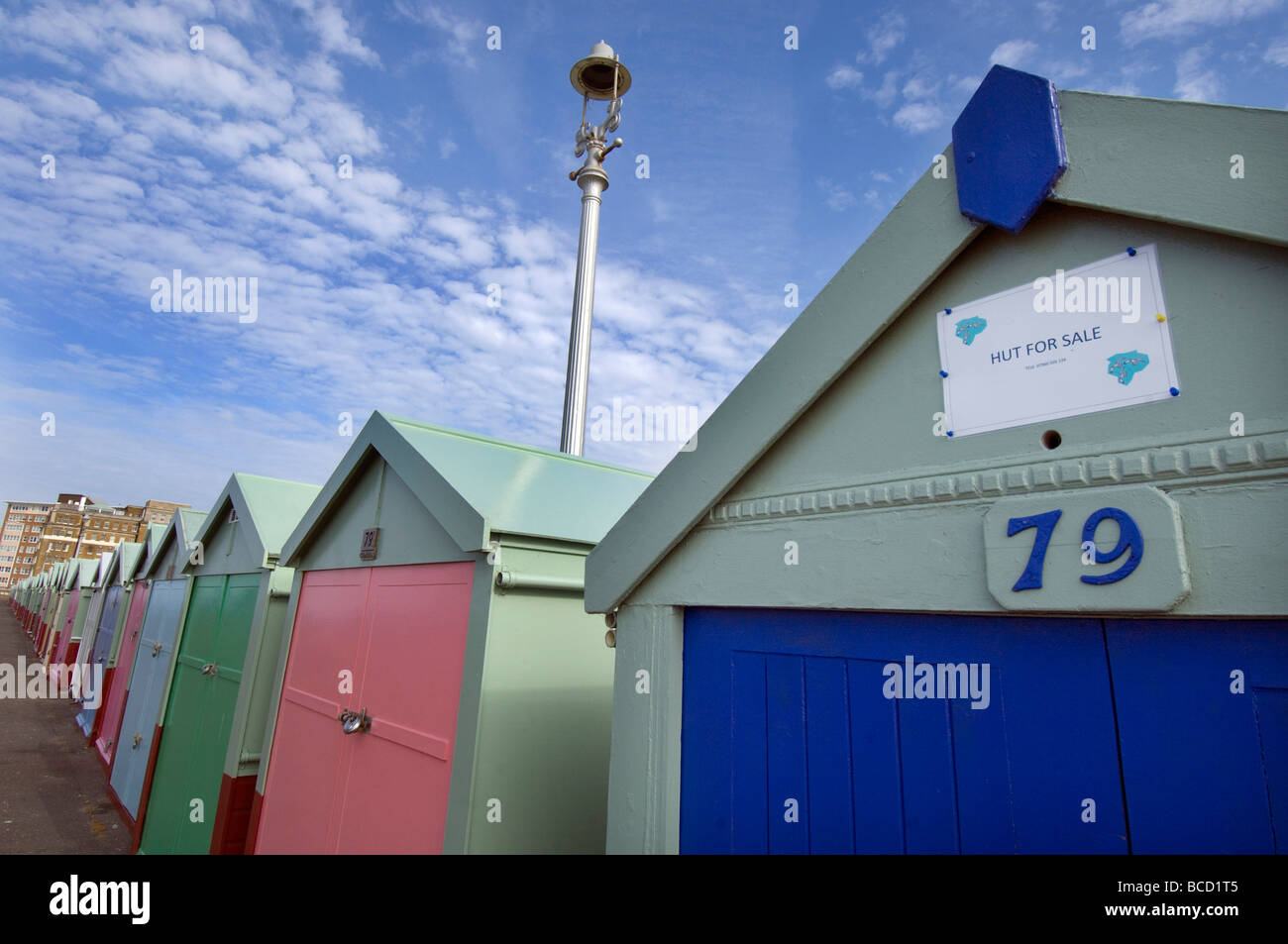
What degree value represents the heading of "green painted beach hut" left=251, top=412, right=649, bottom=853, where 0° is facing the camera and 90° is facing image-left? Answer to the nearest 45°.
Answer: approximately 45°

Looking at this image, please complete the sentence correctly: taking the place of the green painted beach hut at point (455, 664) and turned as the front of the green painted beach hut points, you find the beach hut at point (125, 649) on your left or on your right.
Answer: on your right

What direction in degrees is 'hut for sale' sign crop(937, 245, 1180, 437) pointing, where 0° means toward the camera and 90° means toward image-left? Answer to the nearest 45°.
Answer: approximately 0°

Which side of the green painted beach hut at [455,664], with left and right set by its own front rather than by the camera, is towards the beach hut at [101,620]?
right
